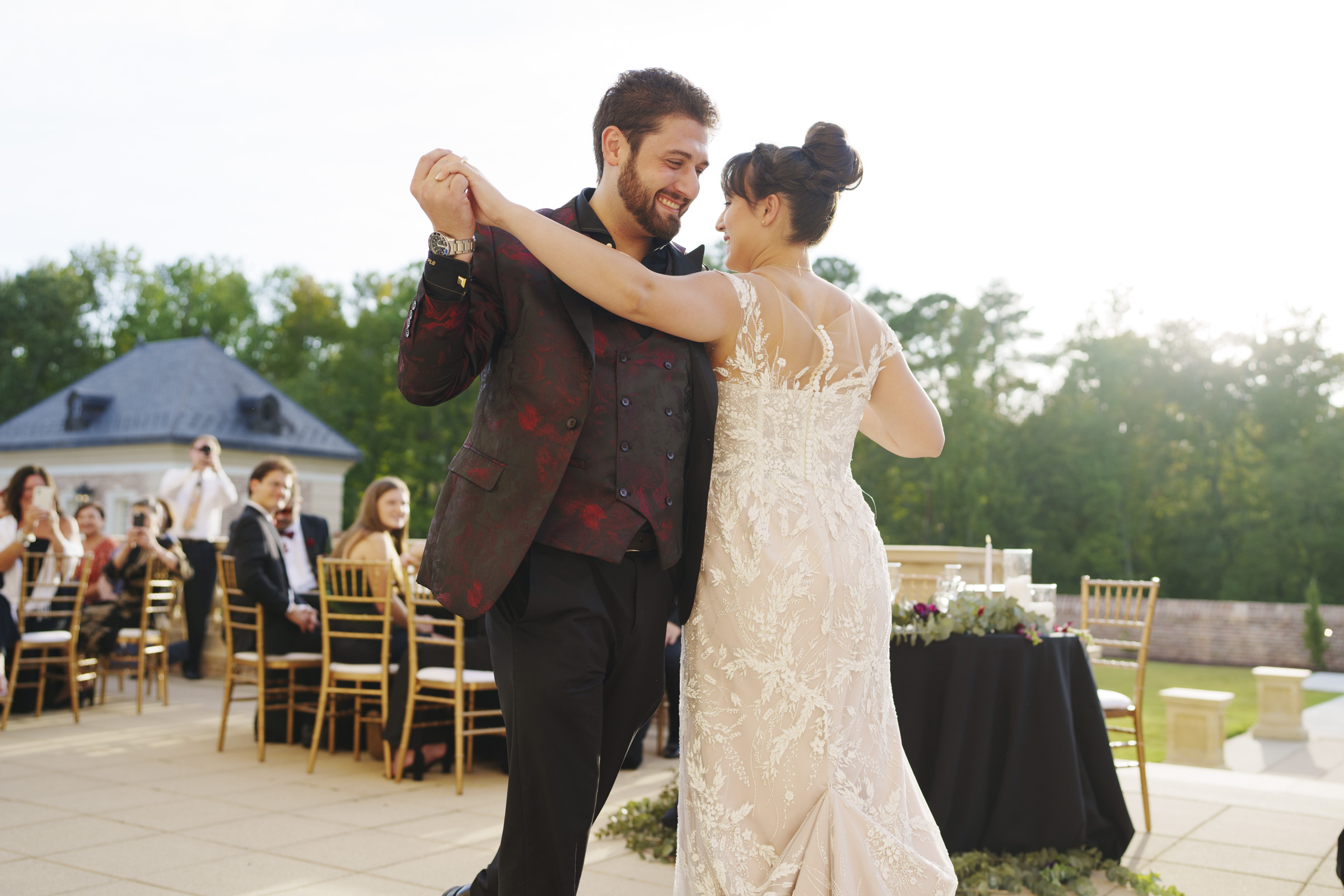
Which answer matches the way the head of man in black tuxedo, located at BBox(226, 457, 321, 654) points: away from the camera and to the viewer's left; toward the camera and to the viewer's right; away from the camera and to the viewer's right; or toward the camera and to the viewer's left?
toward the camera and to the viewer's right

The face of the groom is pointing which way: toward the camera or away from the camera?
toward the camera

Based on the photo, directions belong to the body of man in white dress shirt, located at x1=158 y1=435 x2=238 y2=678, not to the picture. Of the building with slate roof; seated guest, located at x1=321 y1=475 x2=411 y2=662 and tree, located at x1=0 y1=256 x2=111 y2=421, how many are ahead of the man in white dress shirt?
1

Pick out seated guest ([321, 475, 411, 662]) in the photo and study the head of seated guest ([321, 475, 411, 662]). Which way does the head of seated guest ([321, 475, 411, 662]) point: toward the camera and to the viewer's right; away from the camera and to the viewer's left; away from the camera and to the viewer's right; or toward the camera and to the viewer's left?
toward the camera and to the viewer's right

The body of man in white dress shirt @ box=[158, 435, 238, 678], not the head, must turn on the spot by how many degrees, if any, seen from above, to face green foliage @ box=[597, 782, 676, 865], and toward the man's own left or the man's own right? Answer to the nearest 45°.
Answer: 0° — they already face it

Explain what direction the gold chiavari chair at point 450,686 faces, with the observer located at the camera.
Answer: facing away from the viewer and to the right of the viewer

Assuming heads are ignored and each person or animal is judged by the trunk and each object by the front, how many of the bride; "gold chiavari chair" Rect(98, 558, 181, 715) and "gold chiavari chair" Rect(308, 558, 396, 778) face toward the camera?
0

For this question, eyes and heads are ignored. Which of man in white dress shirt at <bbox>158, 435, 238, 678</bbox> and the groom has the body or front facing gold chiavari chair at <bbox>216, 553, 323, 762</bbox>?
the man in white dress shirt

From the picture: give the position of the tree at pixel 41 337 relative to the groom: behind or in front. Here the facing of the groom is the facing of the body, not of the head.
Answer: behind

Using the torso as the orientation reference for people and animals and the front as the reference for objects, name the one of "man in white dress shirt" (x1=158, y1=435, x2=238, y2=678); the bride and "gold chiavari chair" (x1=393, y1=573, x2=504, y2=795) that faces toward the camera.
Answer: the man in white dress shirt

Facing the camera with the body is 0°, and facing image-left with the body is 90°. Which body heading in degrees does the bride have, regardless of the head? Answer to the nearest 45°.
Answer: approximately 135°

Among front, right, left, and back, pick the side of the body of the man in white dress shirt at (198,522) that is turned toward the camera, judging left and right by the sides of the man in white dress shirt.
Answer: front
